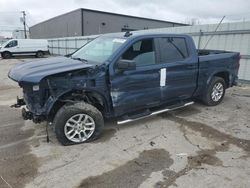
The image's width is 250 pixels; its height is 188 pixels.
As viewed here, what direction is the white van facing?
to the viewer's left

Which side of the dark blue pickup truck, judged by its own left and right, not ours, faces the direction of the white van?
right

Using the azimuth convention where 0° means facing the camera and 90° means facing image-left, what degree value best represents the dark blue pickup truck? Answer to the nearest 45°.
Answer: approximately 45°

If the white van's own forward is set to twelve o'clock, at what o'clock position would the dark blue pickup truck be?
The dark blue pickup truck is roughly at 9 o'clock from the white van.
